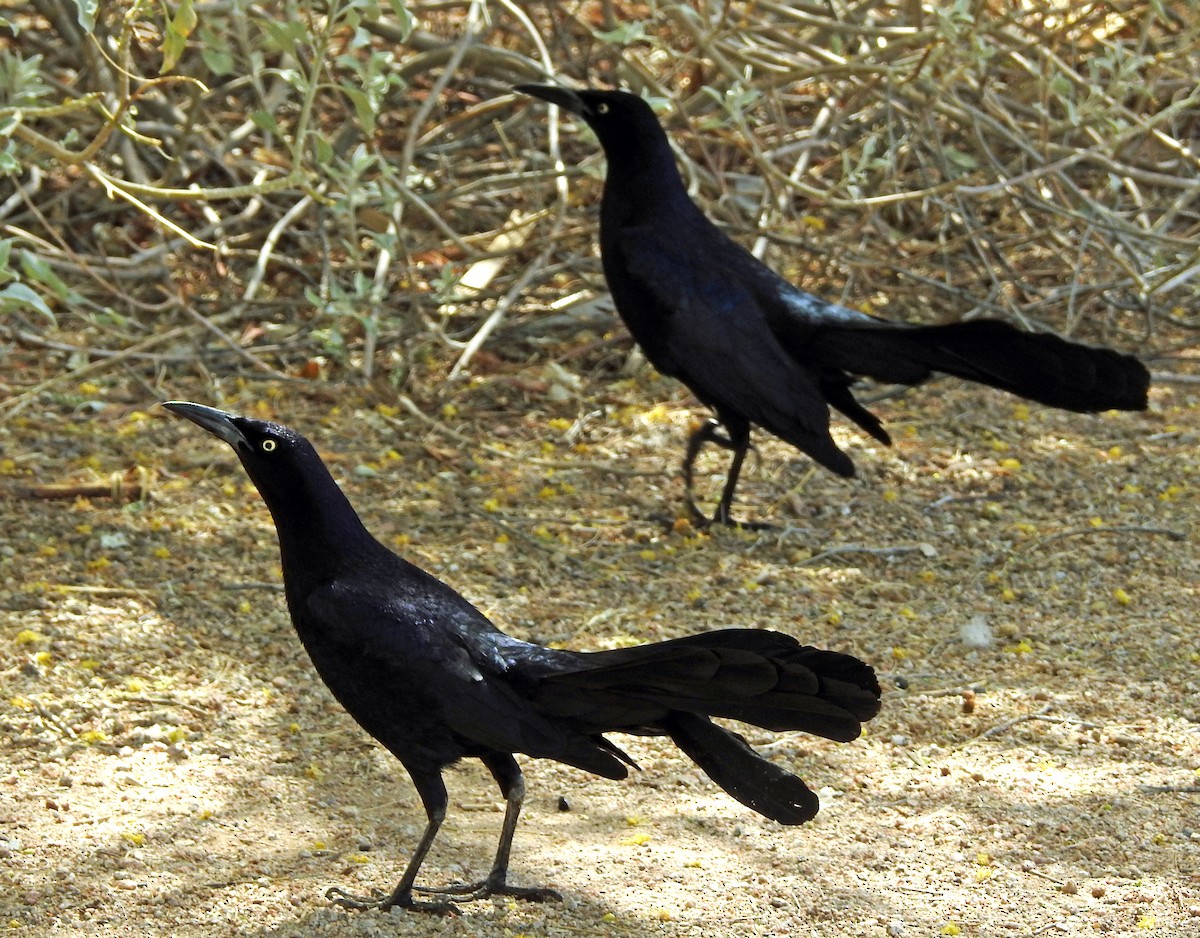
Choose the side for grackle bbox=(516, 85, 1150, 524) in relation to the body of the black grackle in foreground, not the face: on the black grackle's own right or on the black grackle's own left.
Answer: on the black grackle's own right

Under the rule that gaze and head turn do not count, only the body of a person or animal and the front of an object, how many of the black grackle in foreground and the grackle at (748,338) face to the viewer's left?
2

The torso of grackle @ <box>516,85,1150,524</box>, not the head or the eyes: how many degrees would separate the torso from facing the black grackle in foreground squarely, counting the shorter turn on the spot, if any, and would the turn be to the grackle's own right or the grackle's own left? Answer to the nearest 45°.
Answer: approximately 90° to the grackle's own left

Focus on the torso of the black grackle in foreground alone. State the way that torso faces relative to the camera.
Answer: to the viewer's left

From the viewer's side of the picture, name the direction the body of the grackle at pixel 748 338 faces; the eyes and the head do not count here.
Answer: to the viewer's left
